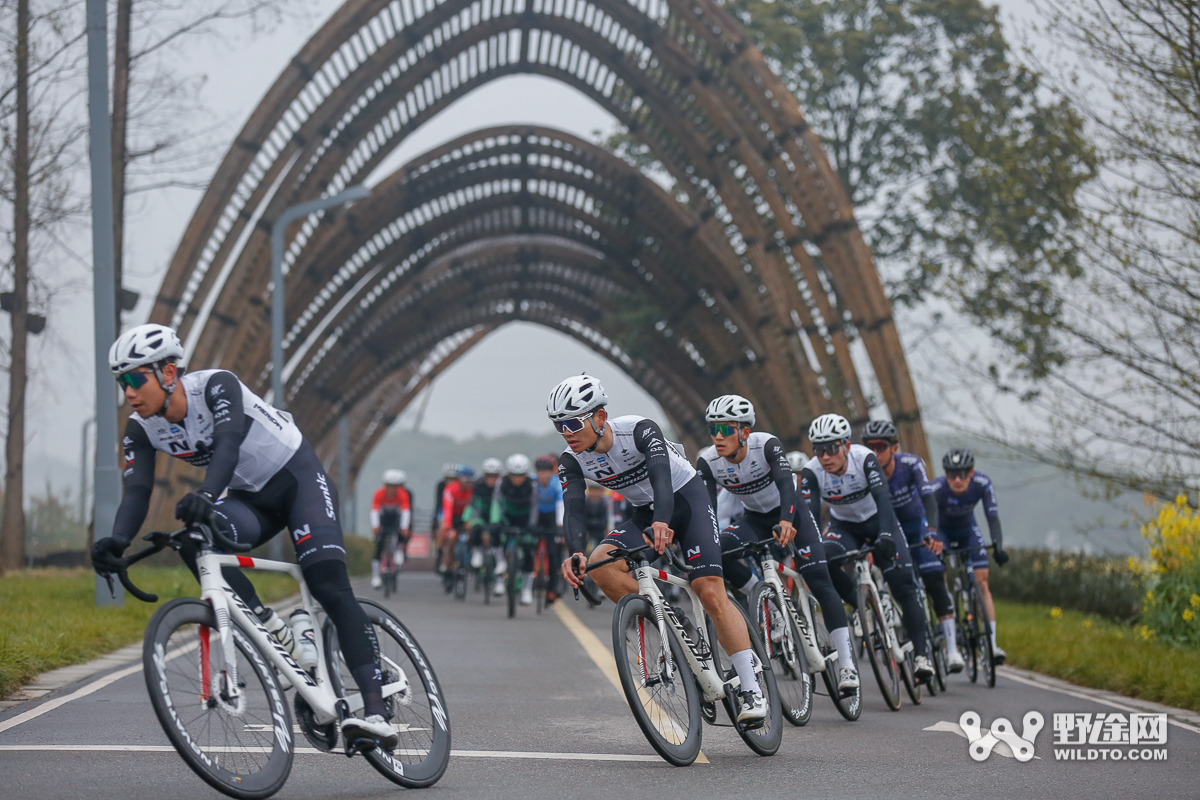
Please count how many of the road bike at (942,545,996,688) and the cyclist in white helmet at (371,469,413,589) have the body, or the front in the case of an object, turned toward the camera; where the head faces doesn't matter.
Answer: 2

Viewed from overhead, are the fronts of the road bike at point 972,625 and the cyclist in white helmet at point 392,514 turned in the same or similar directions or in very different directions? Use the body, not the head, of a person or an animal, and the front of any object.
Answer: same or similar directions

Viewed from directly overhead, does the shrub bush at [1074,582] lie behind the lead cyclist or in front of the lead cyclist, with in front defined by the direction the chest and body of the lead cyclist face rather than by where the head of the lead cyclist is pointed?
behind

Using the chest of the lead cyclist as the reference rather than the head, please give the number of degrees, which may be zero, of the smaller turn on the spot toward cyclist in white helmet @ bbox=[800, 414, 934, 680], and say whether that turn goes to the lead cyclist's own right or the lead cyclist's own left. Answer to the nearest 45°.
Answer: approximately 180°

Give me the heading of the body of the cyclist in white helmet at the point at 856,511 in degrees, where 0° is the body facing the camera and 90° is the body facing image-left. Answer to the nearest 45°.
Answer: approximately 45°

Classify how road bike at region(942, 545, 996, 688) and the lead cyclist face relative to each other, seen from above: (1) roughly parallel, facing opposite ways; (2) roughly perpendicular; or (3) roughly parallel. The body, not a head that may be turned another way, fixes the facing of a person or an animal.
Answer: roughly parallel

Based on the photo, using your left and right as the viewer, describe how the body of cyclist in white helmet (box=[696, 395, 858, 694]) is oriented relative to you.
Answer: facing the viewer and to the left of the viewer

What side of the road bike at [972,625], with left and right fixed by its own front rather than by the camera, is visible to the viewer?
front

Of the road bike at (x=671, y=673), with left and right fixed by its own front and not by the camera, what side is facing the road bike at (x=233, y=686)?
front

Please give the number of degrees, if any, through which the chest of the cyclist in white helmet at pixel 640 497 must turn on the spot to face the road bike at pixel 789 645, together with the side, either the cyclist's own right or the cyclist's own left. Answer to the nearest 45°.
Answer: approximately 180°

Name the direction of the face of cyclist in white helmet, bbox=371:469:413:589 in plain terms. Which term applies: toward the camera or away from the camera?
toward the camera

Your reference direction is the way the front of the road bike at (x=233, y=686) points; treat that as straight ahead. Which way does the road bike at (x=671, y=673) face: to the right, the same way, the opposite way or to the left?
the same way

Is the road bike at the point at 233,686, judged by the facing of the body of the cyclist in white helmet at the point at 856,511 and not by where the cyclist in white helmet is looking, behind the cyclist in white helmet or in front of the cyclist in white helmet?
in front

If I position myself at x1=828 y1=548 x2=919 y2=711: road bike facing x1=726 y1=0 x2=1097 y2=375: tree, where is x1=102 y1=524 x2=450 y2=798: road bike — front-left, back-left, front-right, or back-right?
back-left

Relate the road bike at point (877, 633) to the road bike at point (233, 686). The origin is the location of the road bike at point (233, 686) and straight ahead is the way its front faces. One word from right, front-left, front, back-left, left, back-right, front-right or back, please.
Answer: back

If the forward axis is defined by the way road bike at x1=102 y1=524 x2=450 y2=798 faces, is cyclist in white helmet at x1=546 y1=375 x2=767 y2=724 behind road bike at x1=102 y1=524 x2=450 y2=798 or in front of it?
behind

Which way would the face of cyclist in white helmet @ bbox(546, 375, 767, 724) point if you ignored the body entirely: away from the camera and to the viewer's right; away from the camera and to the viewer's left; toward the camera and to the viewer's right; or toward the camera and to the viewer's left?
toward the camera and to the viewer's left

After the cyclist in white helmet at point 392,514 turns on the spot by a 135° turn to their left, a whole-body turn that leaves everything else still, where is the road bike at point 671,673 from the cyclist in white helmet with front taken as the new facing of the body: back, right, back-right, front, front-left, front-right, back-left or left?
back-right

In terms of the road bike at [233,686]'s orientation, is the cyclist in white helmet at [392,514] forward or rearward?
rearward

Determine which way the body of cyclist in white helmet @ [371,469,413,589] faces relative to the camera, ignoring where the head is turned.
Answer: toward the camera
